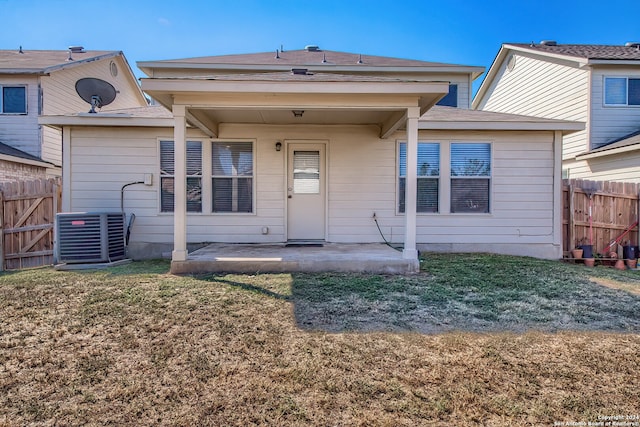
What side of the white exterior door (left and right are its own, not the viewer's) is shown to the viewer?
front

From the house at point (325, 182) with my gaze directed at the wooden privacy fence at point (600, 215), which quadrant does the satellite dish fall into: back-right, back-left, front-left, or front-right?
back-left

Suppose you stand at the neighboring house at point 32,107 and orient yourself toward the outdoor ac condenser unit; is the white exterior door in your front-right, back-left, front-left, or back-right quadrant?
front-left

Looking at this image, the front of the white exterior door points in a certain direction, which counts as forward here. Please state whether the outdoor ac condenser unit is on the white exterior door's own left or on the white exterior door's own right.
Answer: on the white exterior door's own right

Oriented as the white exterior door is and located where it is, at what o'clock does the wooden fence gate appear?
The wooden fence gate is roughly at 3 o'clock from the white exterior door.

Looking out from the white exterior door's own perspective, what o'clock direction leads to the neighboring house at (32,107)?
The neighboring house is roughly at 4 o'clock from the white exterior door.

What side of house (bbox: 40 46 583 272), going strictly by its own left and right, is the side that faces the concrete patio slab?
back

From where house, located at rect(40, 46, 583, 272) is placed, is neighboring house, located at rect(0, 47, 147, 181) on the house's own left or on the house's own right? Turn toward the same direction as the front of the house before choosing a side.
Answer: on the house's own left

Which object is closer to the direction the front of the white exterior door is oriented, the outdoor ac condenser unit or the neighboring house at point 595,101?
the outdoor ac condenser unit
